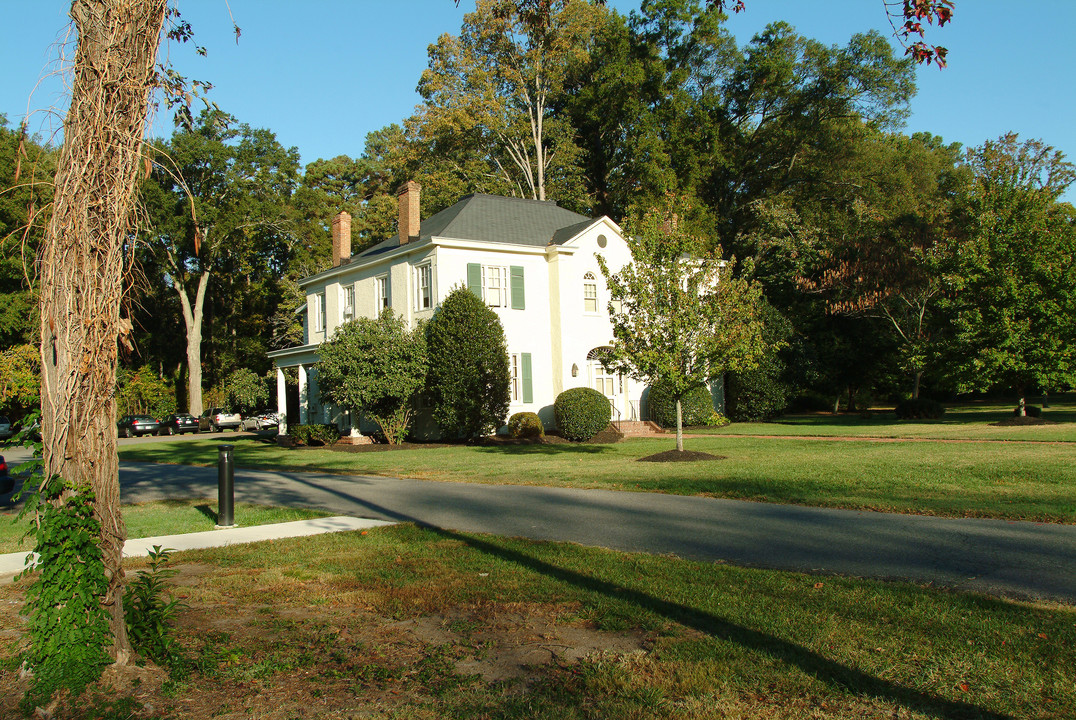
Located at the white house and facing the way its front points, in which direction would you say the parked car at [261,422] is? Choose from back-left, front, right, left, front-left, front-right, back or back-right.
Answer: back

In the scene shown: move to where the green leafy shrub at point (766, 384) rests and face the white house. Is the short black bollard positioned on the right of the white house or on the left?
left

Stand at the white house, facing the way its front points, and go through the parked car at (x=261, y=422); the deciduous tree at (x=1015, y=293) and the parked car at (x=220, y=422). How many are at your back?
2

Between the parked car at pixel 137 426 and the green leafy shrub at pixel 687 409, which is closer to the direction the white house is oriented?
the green leafy shrub

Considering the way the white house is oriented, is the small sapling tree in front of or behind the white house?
in front

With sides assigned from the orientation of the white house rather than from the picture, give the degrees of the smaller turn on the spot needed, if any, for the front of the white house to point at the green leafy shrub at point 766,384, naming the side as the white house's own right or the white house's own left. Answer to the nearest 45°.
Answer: approximately 45° to the white house's own left

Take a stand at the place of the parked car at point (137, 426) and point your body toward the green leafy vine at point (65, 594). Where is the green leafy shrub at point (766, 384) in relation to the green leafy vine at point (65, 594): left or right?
left

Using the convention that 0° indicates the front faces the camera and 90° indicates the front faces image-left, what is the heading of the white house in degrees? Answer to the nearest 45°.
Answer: approximately 315°

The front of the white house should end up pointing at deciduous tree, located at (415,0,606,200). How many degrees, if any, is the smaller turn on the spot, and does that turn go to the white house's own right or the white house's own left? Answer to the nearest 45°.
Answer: approximately 135° to the white house's own left

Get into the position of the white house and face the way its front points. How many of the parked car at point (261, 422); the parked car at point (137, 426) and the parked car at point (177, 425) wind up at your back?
3

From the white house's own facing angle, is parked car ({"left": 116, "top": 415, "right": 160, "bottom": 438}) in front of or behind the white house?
behind

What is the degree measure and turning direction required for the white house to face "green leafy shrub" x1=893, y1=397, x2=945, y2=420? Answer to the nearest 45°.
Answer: approximately 45° to its left

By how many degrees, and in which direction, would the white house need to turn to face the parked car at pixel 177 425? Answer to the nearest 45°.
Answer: approximately 180°
